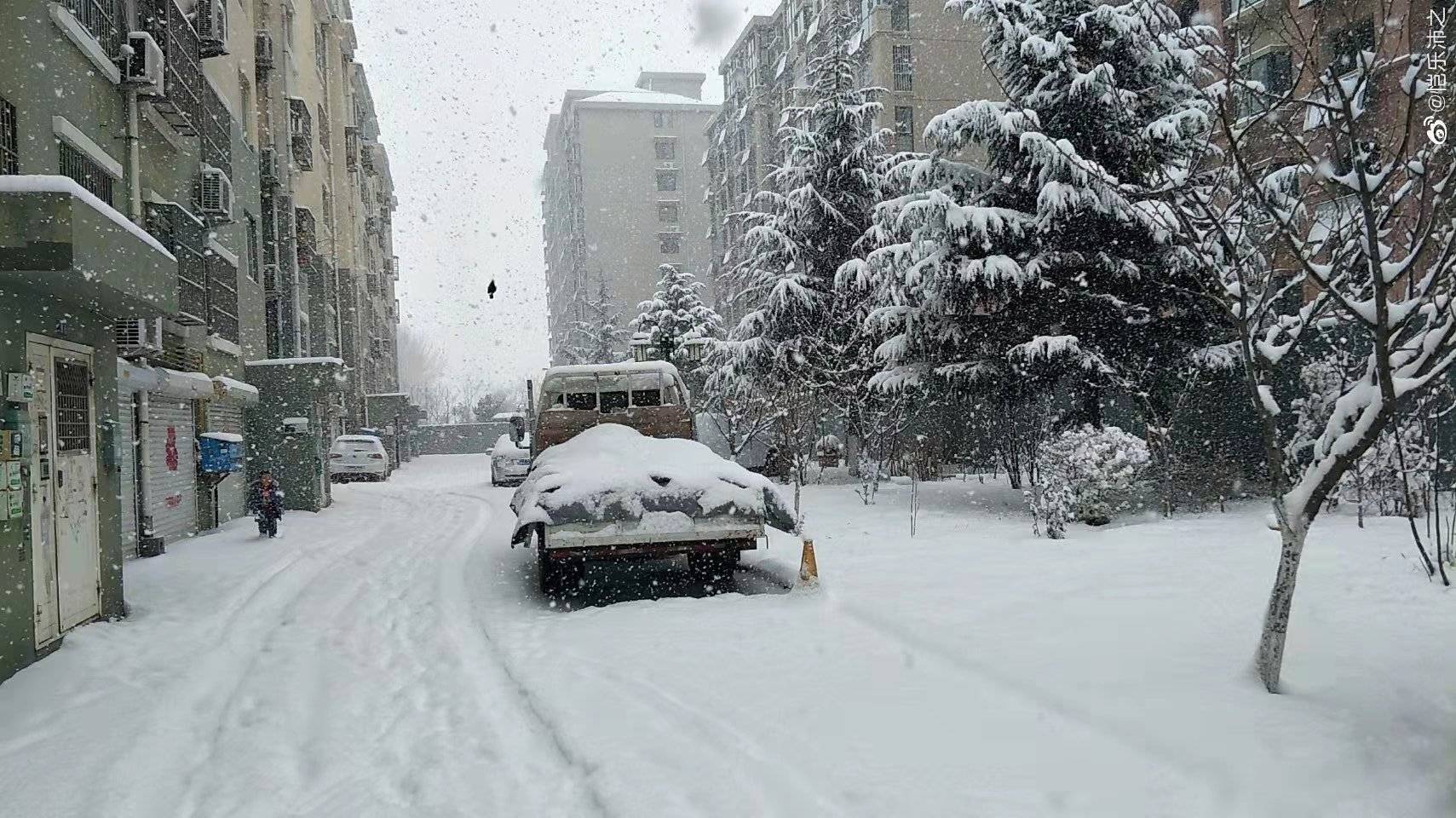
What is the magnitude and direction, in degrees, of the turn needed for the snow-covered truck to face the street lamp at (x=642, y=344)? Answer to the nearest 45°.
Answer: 0° — it already faces it

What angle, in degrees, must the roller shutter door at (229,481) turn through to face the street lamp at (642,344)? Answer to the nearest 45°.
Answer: approximately 45° to its left

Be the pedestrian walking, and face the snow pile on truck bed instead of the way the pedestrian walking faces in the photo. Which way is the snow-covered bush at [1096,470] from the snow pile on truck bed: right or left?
left

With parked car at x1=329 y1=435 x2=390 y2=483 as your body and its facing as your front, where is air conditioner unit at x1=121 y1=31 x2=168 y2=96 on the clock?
The air conditioner unit is roughly at 6 o'clock from the parked car.

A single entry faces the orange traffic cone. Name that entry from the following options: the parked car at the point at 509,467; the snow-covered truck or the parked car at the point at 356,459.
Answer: the parked car at the point at 509,467

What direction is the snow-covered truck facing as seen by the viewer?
away from the camera

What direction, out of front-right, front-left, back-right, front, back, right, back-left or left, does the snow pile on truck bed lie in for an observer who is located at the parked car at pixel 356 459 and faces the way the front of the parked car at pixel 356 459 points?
back

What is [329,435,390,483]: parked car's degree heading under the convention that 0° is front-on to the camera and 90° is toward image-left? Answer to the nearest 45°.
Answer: approximately 180°

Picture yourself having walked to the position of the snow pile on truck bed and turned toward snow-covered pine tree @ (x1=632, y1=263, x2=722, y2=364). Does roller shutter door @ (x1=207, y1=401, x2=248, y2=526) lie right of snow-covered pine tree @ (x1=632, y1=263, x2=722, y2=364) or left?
left
